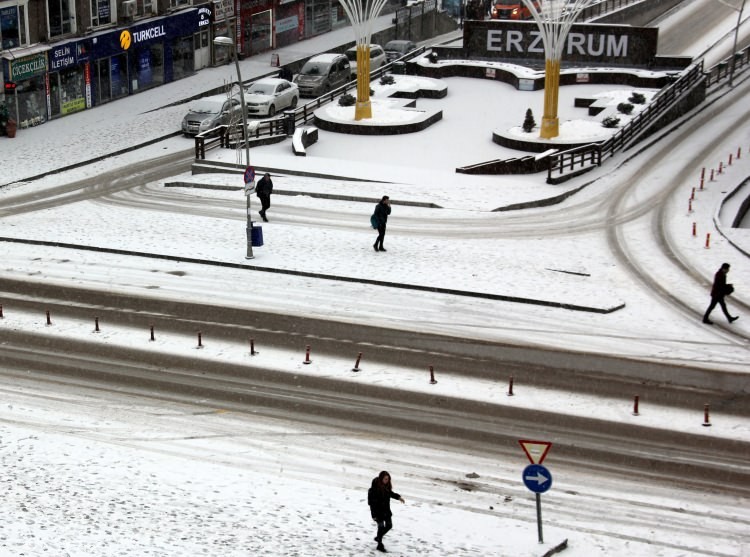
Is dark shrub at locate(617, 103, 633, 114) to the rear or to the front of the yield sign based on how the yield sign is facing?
to the rear

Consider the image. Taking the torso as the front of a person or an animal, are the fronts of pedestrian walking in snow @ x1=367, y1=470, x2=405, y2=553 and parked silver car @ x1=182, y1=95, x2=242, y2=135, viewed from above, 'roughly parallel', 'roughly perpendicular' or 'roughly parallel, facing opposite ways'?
roughly perpendicular

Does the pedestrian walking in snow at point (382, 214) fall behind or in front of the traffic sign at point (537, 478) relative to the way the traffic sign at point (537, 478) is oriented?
behind

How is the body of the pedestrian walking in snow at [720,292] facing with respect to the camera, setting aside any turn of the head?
to the viewer's right

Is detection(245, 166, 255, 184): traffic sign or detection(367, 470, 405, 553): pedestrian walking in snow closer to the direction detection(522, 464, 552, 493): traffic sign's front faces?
the pedestrian walking in snow

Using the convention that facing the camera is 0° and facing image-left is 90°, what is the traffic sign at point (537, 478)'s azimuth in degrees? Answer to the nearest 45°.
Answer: approximately 0°

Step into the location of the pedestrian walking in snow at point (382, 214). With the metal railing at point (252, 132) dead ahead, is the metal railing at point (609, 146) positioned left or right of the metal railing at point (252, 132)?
right

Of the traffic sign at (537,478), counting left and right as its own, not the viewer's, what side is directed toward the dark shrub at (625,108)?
back

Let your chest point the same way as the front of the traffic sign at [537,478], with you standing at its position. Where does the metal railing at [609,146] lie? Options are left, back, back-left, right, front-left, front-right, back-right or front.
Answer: back

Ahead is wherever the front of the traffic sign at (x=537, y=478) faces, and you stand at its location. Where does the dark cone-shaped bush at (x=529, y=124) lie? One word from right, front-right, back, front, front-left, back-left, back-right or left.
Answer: back

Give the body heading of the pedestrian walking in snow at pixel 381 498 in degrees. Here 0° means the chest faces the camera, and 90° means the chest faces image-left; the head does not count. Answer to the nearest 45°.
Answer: approximately 315°
